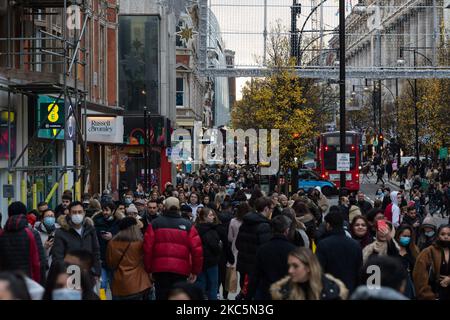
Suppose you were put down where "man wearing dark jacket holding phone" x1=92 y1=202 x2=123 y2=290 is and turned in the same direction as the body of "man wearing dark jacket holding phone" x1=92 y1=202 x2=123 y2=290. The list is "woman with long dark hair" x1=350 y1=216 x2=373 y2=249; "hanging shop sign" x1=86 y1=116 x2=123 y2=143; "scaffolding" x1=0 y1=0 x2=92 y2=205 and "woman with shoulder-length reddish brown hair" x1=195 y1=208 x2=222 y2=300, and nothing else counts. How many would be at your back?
2

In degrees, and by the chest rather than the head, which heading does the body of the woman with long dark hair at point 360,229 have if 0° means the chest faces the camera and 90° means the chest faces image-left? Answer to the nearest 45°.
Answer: approximately 0°

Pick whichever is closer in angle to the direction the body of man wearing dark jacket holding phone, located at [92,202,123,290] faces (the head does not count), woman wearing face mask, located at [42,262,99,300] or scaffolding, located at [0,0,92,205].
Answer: the woman wearing face mask

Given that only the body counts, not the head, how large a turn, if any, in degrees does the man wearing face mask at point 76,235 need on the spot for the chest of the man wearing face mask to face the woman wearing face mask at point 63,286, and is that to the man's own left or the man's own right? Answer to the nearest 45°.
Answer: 0° — they already face them

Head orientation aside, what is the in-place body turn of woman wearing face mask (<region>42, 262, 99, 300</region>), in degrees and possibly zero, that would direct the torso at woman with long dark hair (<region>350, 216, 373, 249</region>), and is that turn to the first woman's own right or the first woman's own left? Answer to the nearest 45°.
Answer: approximately 135° to the first woman's own left

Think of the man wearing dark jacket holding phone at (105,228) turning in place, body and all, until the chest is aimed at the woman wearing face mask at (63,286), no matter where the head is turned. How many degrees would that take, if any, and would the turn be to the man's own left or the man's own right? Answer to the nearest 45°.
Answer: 0° — they already face them
